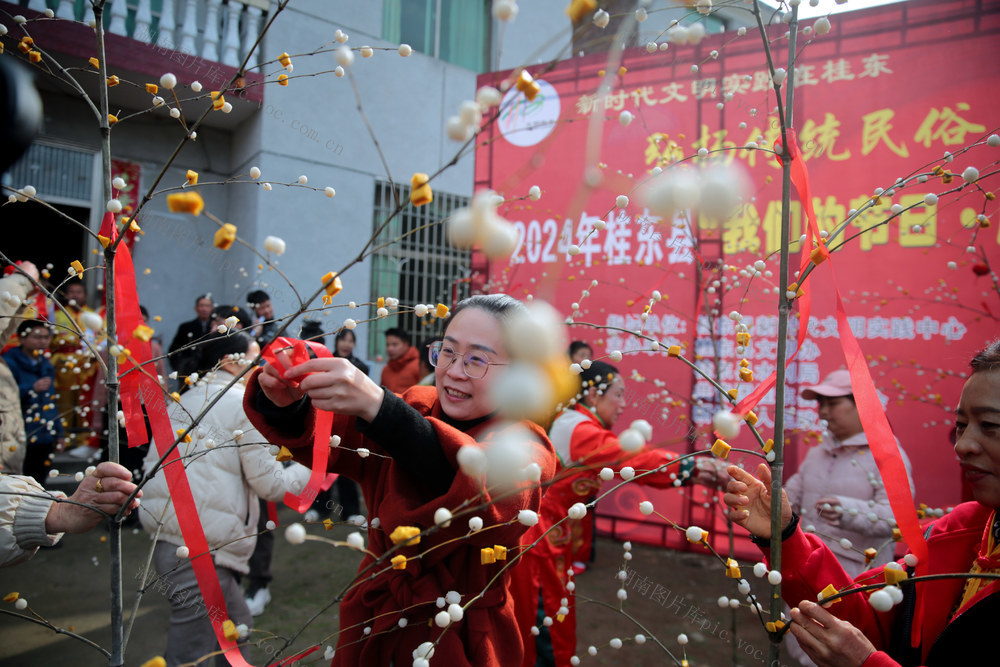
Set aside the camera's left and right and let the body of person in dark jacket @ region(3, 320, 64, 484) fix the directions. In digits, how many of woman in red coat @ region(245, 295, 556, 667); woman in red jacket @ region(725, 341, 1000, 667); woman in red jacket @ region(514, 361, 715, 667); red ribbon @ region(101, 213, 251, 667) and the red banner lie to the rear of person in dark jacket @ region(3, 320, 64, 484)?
0

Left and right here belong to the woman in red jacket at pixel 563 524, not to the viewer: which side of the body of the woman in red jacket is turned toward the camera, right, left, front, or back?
right

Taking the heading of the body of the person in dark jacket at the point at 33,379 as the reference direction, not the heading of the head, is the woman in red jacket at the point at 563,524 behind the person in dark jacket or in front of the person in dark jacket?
in front

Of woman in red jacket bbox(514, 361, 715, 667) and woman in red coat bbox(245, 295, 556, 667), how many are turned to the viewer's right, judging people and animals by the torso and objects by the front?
1

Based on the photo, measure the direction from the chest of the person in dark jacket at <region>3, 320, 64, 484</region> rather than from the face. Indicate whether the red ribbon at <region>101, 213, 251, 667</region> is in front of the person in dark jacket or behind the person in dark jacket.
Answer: in front

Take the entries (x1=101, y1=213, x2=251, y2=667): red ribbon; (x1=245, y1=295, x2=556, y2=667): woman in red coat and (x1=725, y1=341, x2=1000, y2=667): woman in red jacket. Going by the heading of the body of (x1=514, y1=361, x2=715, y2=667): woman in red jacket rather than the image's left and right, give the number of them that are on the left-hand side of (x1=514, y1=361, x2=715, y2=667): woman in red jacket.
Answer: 0

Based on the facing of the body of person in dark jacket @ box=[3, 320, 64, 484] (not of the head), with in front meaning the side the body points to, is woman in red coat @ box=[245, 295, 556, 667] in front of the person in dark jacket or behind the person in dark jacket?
in front

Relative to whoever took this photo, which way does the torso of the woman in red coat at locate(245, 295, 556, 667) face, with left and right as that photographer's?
facing the viewer and to the left of the viewer

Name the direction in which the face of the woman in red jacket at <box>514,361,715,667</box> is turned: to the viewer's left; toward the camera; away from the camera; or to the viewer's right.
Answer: to the viewer's right

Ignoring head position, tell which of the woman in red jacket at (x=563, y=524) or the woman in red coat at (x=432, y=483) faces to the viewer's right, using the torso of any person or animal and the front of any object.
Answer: the woman in red jacket

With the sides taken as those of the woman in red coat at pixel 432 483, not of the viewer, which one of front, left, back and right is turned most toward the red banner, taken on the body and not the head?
back

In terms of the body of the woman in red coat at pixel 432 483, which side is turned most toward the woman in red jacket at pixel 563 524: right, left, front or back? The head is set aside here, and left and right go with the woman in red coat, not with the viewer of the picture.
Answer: back

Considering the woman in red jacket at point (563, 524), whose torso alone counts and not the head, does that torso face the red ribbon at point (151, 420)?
no

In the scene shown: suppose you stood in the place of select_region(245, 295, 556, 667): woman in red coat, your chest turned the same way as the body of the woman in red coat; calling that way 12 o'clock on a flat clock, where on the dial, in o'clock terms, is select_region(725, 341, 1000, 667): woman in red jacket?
The woman in red jacket is roughly at 8 o'clock from the woman in red coat.
